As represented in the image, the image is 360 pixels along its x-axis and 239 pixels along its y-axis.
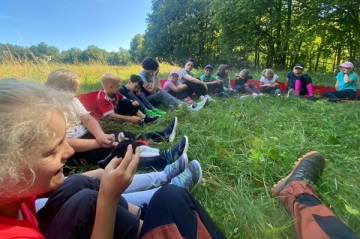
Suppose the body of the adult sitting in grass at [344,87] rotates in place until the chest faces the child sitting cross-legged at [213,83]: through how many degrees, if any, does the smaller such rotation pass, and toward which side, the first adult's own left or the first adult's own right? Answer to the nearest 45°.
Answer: approximately 45° to the first adult's own right

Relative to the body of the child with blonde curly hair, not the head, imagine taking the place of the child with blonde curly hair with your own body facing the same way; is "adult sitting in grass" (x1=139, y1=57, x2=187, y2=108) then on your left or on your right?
on your left

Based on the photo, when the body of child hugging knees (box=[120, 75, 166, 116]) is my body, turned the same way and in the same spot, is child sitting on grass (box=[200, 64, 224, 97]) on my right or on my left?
on my left

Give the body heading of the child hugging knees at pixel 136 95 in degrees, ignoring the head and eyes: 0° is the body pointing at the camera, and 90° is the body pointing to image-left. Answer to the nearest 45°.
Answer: approximately 315°

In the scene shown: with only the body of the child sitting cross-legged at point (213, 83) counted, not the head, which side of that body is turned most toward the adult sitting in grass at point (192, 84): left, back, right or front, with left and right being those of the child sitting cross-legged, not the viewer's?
right

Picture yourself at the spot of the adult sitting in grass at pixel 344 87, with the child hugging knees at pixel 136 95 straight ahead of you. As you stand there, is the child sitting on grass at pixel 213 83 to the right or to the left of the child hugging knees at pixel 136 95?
right

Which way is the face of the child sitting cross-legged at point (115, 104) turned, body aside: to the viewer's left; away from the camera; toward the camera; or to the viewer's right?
to the viewer's right

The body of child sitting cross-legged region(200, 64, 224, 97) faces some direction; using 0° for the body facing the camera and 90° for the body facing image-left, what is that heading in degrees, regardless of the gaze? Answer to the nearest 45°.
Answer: approximately 315°

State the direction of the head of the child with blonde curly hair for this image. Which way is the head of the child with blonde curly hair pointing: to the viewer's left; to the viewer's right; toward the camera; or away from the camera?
to the viewer's right

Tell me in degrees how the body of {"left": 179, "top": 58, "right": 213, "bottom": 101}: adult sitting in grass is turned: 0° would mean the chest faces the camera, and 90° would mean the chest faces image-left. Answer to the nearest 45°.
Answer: approximately 315°
